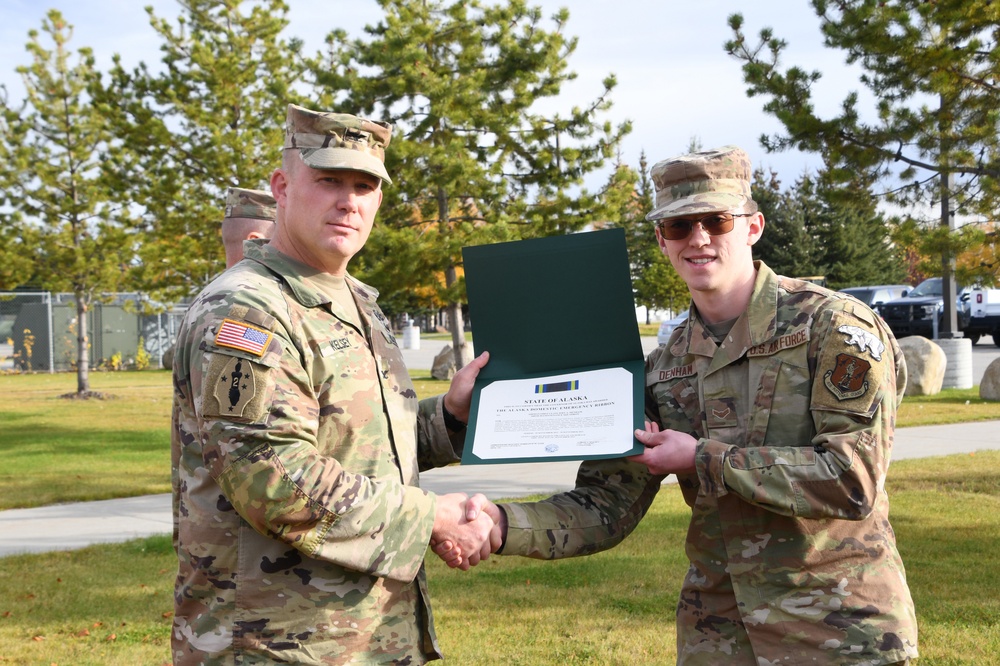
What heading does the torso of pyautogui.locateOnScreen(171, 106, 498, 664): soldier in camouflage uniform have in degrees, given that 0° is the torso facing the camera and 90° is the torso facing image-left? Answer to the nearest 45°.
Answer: approximately 315°

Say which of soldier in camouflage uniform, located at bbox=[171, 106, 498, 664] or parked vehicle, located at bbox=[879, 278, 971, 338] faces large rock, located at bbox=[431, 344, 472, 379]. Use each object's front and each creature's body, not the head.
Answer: the parked vehicle

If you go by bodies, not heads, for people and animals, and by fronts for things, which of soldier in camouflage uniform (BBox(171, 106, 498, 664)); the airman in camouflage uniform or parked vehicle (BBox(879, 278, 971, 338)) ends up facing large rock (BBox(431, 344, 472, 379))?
the parked vehicle

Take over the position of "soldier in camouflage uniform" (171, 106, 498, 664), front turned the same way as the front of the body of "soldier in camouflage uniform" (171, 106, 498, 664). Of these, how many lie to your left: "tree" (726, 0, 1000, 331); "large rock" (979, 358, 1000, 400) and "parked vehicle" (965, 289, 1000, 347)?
3

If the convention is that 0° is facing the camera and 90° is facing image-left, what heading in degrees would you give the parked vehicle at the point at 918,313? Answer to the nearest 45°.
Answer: approximately 45°

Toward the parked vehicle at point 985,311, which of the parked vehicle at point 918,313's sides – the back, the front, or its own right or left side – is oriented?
left

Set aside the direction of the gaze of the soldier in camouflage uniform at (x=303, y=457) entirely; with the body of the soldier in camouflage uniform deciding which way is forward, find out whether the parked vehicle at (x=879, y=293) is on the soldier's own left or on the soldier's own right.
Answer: on the soldier's own left

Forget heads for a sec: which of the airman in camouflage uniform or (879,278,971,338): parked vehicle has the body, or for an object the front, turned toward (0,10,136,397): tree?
the parked vehicle

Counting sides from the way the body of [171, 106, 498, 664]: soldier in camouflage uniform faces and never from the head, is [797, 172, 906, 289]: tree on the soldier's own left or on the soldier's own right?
on the soldier's own left

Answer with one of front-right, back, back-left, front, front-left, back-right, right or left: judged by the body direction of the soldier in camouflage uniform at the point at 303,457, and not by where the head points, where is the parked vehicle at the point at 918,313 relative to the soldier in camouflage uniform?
left

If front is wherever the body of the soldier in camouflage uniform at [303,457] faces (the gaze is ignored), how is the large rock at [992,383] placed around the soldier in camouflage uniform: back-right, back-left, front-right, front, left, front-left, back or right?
left

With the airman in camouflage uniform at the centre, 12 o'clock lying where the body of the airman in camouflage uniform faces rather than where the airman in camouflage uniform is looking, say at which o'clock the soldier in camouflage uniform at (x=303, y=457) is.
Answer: The soldier in camouflage uniform is roughly at 1 o'clock from the airman in camouflage uniform.
